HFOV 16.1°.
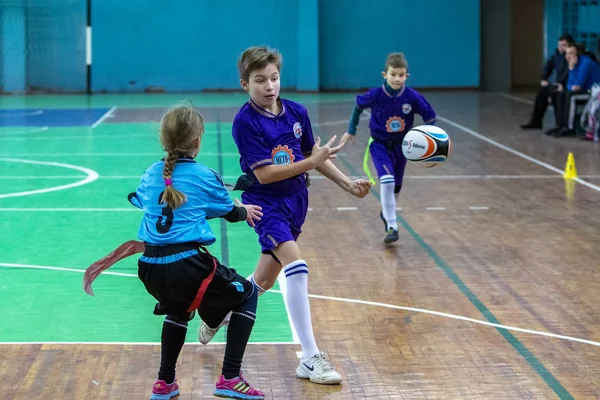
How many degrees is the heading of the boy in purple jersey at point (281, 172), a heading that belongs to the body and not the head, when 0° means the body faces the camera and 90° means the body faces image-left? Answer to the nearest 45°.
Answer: approximately 315°

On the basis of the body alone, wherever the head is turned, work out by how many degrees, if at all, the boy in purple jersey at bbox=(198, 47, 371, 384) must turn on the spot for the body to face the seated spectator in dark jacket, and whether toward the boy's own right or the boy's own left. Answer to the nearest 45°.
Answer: approximately 135° to the boy's own left

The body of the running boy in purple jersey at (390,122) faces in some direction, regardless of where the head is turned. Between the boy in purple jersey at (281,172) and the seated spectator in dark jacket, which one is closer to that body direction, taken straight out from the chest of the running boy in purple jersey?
the boy in purple jersey

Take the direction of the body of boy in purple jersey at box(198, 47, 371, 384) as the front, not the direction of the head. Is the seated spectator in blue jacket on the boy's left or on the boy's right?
on the boy's left

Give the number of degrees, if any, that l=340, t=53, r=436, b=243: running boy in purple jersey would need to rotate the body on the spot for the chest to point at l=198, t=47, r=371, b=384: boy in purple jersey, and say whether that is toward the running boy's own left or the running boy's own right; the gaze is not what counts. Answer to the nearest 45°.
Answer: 0° — they already face them

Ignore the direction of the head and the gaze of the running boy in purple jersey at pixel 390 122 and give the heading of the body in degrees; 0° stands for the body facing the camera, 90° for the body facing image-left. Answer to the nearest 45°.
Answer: approximately 0°
